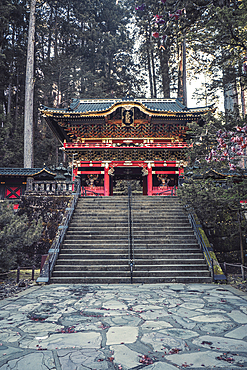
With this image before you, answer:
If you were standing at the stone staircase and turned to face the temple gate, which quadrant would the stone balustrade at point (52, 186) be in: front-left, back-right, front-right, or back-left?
front-left

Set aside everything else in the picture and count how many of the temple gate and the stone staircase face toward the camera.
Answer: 2

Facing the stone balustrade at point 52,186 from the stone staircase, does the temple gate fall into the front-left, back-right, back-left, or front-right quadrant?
front-right

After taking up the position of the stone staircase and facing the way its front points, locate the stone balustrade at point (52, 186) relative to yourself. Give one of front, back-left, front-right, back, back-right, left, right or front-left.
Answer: back-right

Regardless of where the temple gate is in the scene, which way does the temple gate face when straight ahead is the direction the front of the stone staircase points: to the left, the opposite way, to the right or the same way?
the same way

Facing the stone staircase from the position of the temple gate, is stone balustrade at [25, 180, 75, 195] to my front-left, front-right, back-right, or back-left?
front-right

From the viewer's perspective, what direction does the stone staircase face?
toward the camera

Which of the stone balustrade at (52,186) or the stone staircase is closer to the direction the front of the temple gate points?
the stone staircase

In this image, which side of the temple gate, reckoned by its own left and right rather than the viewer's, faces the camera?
front

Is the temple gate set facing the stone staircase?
yes

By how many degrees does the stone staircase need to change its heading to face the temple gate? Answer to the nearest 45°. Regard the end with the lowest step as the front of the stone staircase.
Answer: approximately 180°
